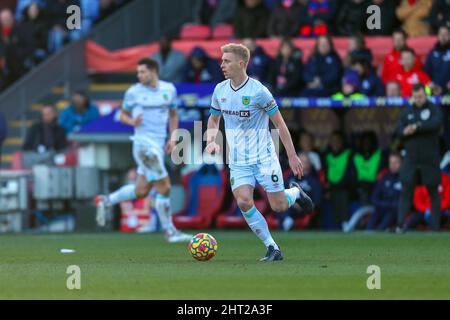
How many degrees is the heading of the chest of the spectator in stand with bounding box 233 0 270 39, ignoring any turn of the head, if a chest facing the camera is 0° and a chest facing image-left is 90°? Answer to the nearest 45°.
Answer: approximately 0°

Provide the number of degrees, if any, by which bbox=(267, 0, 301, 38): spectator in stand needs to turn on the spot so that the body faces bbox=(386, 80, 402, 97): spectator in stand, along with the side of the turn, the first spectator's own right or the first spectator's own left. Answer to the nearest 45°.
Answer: approximately 45° to the first spectator's own left

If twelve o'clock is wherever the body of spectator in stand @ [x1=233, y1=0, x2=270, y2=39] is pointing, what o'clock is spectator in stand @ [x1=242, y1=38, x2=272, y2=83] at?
spectator in stand @ [x1=242, y1=38, x2=272, y2=83] is roughly at 12 o'clock from spectator in stand @ [x1=233, y1=0, x2=270, y2=39].

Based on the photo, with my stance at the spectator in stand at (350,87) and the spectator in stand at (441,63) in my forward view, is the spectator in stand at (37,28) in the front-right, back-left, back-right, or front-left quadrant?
back-left

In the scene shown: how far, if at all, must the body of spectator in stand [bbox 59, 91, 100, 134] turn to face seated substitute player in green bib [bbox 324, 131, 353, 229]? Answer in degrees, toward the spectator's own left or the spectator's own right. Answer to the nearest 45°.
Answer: approximately 45° to the spectator's own left
